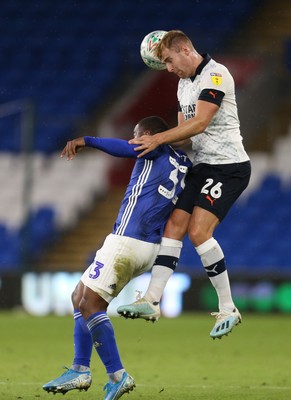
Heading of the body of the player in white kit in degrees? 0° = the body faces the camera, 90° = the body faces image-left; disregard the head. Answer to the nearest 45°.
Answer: approximately 45°

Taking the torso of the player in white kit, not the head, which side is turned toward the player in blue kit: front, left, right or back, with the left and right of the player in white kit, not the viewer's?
front
